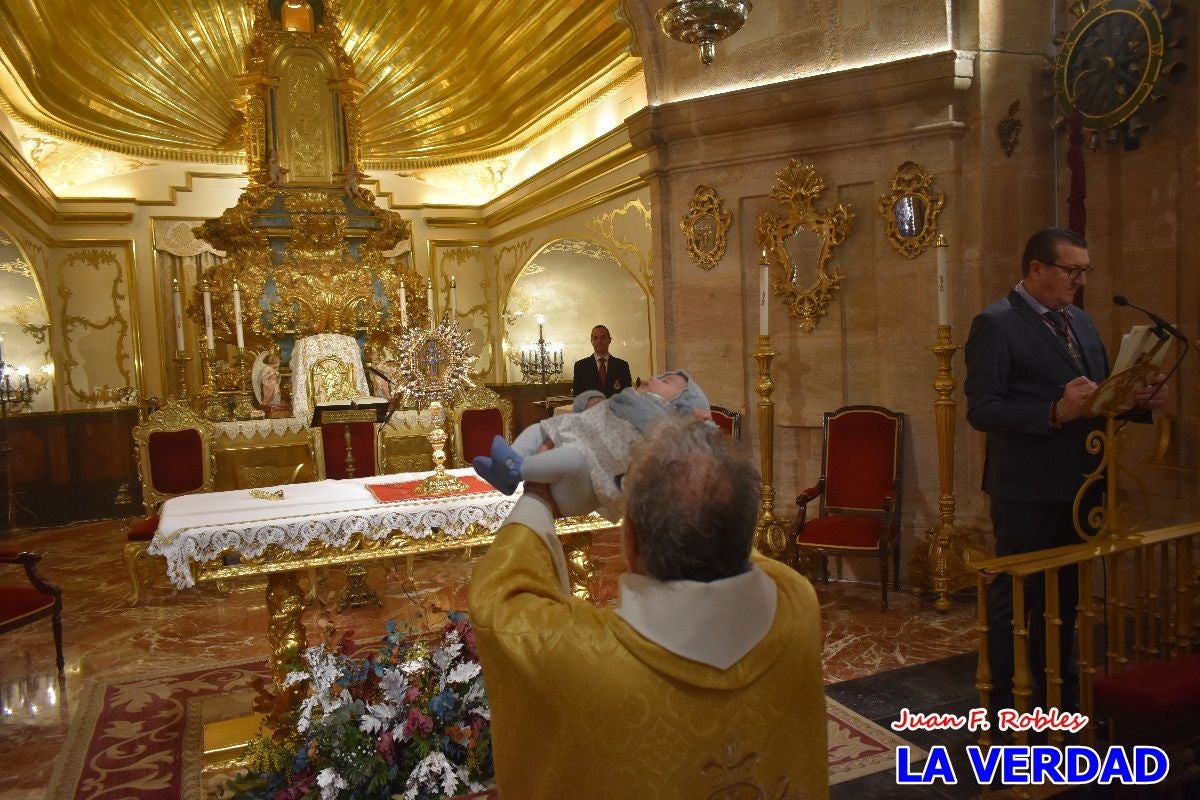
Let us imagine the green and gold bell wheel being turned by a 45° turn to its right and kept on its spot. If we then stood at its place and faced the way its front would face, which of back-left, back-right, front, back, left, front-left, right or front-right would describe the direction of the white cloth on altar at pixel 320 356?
front

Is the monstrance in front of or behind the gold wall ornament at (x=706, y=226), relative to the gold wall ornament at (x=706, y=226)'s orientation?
in front

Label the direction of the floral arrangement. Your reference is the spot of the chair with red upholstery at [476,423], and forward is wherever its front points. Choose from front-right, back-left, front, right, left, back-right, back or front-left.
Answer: front

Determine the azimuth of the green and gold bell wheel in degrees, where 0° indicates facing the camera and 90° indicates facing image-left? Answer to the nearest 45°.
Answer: approximately 45°

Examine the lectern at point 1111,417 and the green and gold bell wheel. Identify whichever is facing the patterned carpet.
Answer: the green and gold bell wheel

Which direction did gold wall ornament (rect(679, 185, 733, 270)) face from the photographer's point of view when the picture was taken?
facing the viewer

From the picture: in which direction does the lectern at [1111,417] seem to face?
to the viewer's left

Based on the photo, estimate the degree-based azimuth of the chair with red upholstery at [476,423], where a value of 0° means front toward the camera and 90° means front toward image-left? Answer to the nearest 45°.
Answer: approximately 0°

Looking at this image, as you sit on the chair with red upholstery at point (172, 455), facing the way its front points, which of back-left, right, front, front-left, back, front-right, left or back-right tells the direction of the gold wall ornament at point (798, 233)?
front-left

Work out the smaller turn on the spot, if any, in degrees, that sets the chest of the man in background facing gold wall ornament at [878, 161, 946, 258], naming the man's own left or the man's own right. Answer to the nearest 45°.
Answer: approximately 45° to the man's own left

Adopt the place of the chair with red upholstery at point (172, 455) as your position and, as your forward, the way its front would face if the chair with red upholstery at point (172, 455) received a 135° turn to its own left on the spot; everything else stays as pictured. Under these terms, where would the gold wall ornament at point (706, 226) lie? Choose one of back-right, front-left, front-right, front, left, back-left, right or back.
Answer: right

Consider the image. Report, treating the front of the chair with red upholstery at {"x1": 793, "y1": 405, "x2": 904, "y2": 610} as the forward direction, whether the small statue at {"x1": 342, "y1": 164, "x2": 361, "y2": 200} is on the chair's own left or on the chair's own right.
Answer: on the chair's own right

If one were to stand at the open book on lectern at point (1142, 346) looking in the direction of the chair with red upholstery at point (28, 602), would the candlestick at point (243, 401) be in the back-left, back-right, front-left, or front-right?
front-right

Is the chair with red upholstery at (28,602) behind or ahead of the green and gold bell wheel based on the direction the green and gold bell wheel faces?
ahead

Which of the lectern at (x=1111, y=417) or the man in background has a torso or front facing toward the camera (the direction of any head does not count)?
the man in background

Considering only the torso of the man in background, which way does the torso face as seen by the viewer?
toward the camera

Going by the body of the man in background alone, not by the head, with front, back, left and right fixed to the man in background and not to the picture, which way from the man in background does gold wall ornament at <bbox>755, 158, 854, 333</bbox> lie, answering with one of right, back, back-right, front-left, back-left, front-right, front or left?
front-left
